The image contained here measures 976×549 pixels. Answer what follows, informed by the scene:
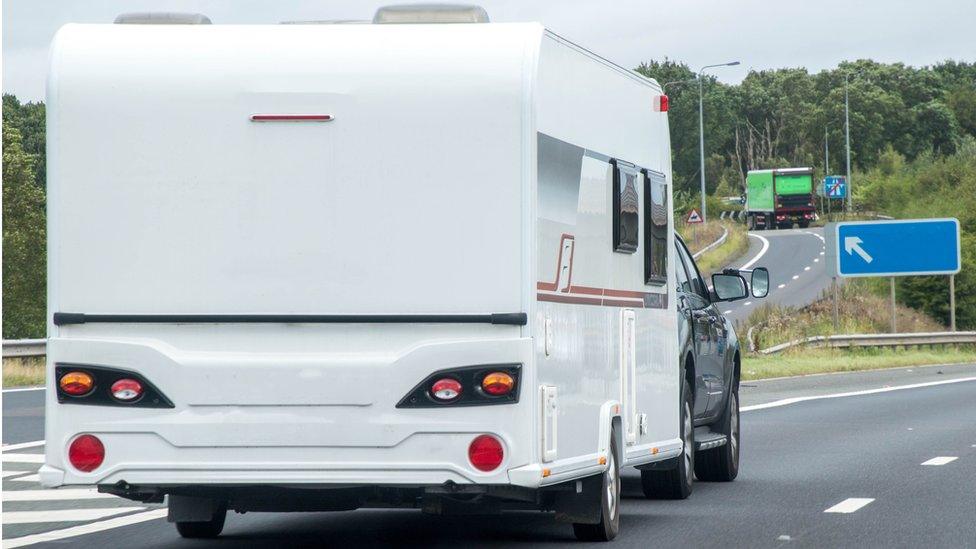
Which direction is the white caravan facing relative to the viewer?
away from the camera

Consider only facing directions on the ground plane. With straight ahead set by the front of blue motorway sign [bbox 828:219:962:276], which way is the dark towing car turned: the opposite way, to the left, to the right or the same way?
the opposite way

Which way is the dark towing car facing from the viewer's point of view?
away from the camera

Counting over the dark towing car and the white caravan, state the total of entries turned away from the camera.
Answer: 2

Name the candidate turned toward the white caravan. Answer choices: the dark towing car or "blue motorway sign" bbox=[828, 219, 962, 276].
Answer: the blue motorway sign

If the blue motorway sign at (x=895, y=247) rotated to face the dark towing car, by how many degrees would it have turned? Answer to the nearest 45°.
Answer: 0° — it already faces it

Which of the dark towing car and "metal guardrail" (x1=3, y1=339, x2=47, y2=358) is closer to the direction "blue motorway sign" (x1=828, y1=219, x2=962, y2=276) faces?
the dark towing car

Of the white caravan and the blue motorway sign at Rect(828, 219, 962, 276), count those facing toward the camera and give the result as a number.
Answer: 1

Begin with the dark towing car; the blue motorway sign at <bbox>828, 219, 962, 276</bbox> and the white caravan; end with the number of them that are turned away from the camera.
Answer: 2

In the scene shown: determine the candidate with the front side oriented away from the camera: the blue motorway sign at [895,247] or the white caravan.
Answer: the white caravan
